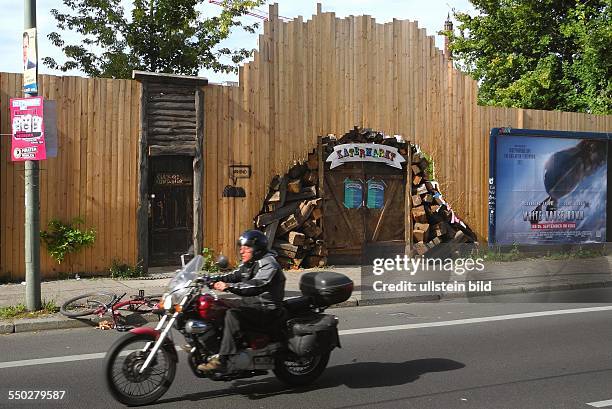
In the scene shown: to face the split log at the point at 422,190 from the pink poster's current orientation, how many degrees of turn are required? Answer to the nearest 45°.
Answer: approximately 90° to its left

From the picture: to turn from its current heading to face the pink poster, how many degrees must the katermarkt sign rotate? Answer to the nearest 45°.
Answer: approximately 45° to its right

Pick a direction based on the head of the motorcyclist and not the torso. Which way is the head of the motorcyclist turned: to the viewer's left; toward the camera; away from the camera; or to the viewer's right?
to the viewer's left

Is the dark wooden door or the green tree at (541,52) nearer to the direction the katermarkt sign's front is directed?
the dark wooden door

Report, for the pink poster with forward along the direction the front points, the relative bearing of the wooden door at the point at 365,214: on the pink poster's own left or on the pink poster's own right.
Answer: on the pink poster's own left

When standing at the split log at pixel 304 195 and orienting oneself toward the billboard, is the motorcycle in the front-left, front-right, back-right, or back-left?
back-right

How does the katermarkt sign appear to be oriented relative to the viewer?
toward the camera

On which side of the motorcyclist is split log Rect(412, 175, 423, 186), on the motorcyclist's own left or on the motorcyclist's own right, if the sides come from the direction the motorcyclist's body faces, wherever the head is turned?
on the motorcyclist's own right

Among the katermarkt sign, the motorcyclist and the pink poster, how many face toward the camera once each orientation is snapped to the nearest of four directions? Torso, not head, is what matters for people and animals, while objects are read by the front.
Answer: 2

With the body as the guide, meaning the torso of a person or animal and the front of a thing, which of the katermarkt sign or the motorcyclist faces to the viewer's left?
the motorcyclist

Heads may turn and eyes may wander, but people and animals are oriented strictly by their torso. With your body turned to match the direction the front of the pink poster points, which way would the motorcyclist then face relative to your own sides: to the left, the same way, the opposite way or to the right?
to the right

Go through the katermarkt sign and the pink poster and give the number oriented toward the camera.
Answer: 2

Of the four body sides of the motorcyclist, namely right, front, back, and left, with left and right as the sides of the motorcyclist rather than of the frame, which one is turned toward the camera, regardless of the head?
left

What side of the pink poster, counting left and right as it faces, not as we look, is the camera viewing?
front
